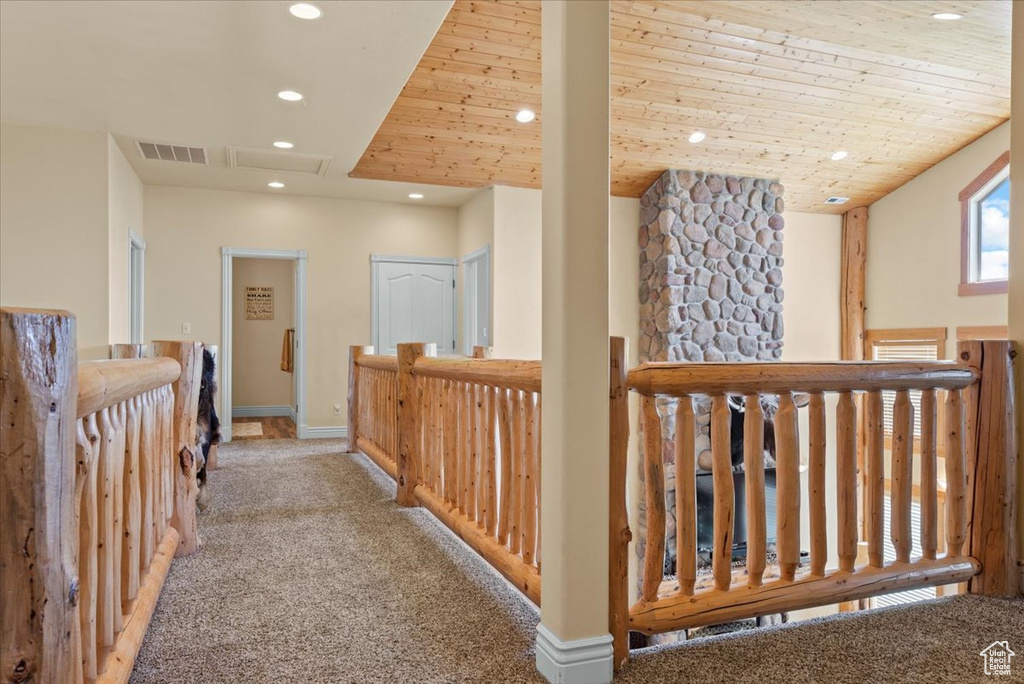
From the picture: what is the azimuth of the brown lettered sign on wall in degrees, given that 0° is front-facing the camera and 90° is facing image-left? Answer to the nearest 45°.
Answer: approximately 0°

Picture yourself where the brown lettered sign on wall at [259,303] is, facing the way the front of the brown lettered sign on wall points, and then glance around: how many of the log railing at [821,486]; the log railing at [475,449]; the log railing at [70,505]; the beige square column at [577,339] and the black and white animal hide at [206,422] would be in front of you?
5

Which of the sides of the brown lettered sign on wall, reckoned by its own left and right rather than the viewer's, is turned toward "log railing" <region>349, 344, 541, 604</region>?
front

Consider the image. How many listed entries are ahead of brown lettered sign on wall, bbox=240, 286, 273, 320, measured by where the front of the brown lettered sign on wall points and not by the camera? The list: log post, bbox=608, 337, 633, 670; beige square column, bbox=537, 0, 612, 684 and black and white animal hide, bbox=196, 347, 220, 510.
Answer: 3

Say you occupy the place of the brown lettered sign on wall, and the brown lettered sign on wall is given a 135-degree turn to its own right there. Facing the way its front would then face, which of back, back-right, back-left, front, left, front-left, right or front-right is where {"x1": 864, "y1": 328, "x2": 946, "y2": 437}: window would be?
back

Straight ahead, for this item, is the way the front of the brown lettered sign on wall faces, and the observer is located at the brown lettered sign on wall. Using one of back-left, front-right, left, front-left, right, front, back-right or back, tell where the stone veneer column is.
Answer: front-left

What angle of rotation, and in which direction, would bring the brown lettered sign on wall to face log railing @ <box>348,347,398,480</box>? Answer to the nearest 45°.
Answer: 0° — it already faces it

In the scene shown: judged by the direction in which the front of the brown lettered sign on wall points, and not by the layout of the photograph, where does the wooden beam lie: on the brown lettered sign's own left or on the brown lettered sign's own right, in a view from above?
on the brown lettered sign's own left

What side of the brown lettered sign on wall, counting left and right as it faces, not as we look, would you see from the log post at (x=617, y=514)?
front

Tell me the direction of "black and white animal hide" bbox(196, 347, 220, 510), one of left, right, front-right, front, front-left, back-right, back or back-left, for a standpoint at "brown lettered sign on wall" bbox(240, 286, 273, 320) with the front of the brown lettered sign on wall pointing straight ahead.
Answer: front

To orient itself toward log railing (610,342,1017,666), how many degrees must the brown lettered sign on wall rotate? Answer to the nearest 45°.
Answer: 0° — it already faces it

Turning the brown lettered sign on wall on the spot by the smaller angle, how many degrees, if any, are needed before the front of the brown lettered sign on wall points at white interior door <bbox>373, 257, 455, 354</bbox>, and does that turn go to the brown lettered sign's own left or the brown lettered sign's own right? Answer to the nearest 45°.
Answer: approximately 45° to the brown lettered sign's own left

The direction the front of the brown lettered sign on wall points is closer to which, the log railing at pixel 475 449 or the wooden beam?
the log railing

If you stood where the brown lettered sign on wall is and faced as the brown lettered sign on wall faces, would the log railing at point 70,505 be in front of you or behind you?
in front

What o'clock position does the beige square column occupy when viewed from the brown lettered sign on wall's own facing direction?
The beige square column is roughly at 12 o'clock from the brown lettered sign on wall.
